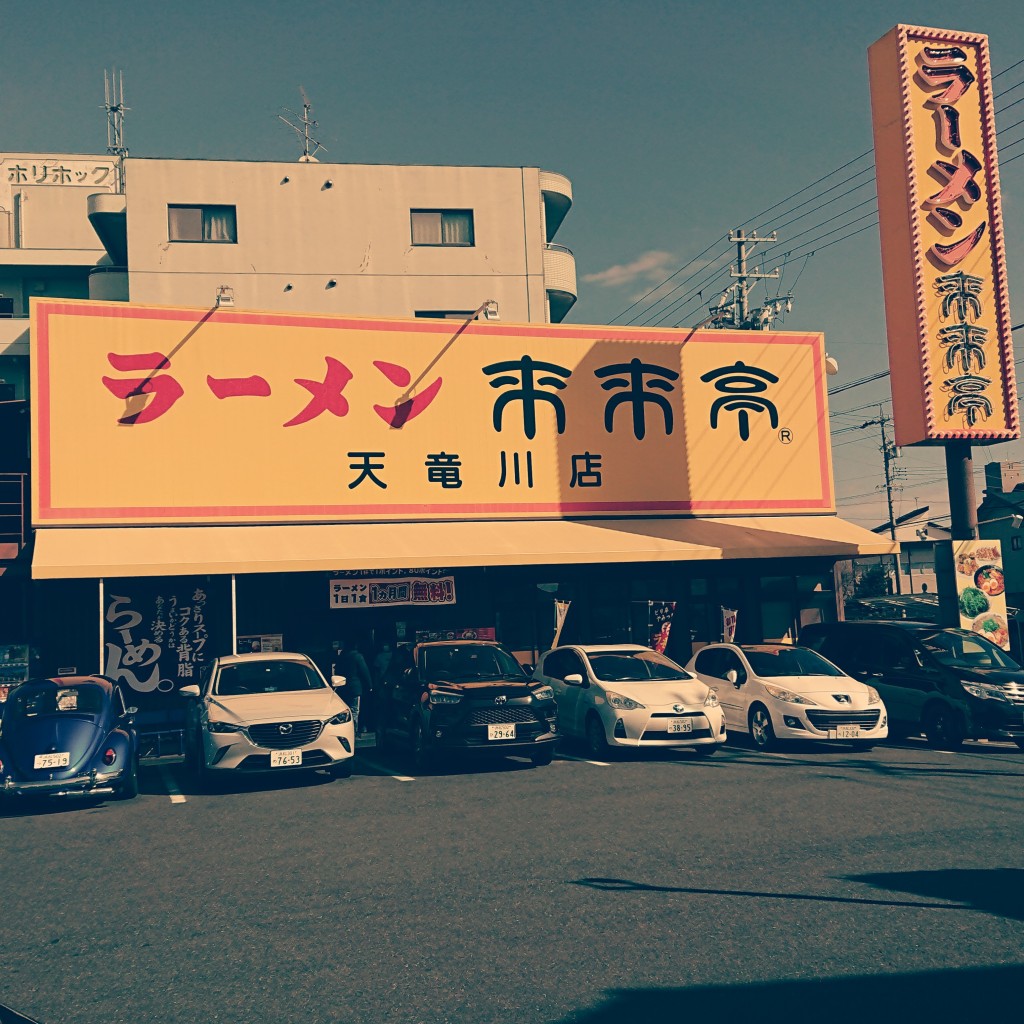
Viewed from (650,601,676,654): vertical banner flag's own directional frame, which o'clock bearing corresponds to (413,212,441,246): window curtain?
The window curtain is roughly at 5 o'clock from the vertical banner flag.

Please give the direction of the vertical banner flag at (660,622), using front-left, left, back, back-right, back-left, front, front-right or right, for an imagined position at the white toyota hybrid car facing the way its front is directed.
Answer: back-left

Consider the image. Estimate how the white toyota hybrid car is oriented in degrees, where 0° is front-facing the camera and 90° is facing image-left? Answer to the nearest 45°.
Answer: approximately 315°

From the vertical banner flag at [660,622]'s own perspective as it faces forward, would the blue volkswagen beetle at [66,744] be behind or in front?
in front

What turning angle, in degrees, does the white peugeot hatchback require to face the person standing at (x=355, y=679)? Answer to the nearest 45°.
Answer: approximately 135° to its right

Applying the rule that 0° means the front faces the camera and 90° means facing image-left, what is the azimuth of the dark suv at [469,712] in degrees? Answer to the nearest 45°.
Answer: approximately 315°

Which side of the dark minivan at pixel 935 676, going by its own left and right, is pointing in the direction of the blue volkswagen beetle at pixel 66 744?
right

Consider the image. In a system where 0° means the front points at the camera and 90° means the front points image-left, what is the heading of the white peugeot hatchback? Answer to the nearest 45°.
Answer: approximately 315°

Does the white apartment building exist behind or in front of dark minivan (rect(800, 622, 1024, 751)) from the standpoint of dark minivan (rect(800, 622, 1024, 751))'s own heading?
behind
